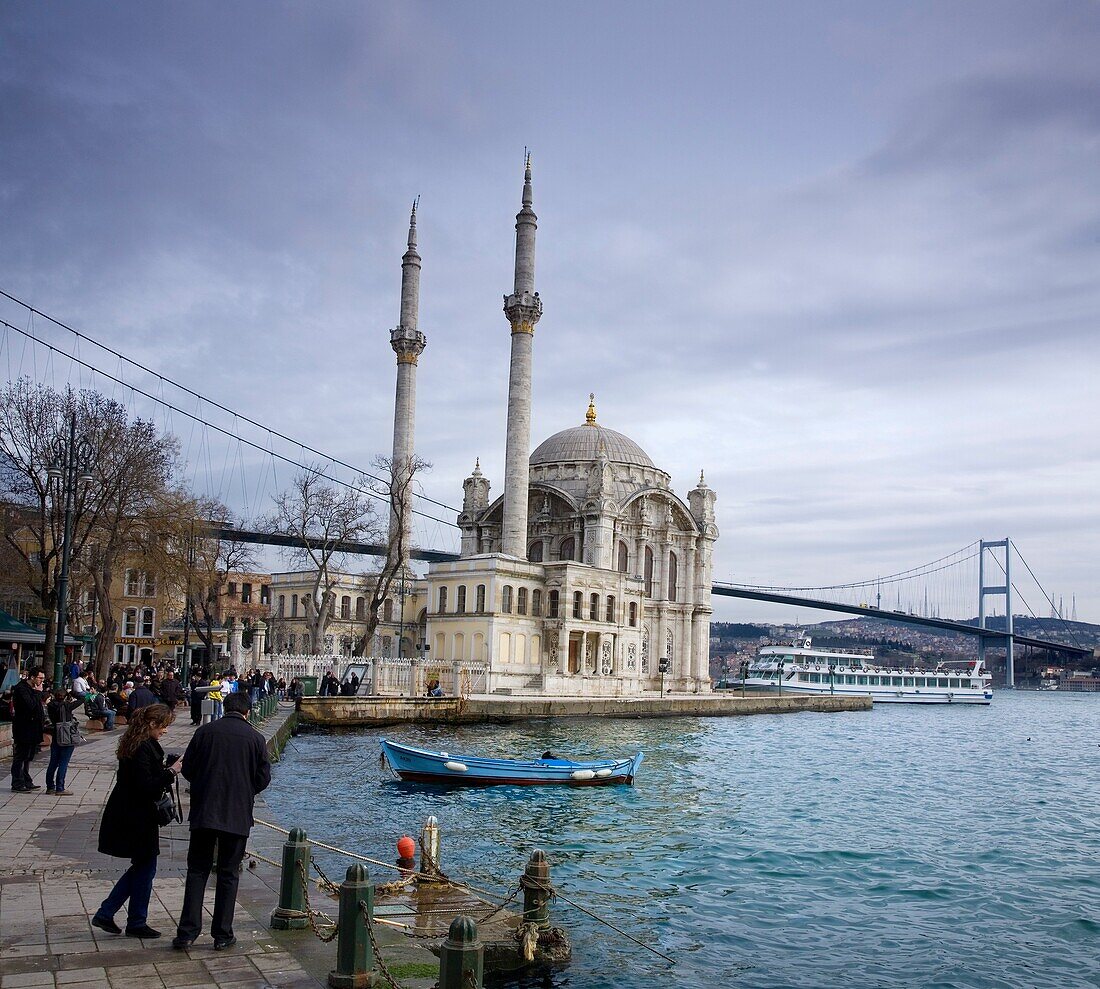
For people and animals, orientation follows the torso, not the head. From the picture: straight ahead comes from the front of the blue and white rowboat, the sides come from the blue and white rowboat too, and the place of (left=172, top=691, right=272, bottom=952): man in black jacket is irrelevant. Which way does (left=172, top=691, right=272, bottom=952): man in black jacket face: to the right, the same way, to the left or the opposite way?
to the right

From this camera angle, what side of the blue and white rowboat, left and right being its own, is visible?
left

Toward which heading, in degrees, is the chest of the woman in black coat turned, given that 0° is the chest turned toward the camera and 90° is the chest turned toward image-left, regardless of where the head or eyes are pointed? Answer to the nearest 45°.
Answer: approximately 270°

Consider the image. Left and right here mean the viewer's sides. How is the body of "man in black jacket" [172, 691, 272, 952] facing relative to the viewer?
facing away from the viewer

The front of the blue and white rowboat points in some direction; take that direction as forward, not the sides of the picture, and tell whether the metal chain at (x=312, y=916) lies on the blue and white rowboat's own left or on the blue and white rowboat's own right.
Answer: on the blue and white rowboat's own left

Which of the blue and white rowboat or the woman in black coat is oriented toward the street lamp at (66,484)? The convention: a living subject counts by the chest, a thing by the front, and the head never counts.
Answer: the blue and white rowboat

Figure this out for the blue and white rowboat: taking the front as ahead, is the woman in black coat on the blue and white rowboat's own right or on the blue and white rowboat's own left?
on the blue and white rowboat's own left

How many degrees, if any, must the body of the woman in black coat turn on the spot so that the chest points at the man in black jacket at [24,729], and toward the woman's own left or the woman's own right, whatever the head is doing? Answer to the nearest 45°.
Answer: approximately 90° to the woman's own left
